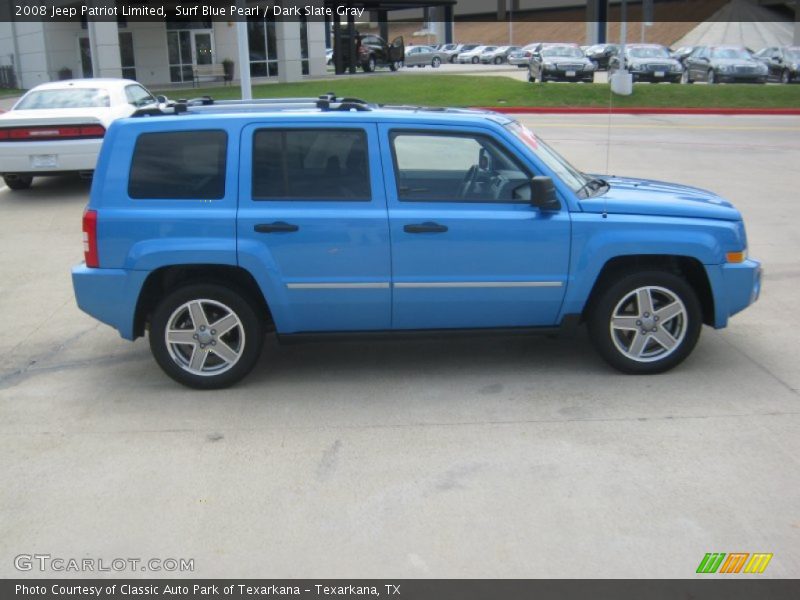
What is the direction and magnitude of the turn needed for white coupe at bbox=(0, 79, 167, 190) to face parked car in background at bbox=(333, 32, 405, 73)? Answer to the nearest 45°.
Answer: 0° — it already faces it

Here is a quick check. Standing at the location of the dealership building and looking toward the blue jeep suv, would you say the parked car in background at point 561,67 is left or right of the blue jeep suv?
left

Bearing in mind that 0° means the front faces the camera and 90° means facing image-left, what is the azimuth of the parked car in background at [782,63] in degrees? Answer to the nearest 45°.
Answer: approximately 315°

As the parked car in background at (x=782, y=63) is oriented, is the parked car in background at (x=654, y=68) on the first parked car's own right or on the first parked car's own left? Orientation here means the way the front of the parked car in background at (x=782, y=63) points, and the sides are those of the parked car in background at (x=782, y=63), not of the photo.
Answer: on the first parked car's own right

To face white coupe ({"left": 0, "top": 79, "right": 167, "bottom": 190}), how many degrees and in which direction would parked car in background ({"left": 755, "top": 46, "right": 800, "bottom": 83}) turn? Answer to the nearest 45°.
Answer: approximately 45° to its right

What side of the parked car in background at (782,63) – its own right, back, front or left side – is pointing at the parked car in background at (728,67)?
right

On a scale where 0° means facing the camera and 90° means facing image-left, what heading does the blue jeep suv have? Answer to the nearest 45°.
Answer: approximately 270°

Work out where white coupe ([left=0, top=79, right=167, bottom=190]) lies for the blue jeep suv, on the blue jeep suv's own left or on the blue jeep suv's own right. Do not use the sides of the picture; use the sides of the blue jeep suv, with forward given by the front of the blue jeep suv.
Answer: on the blue jeep suv's own left

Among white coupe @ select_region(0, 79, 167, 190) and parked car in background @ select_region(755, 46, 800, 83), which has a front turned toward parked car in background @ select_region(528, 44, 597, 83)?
the white coupe

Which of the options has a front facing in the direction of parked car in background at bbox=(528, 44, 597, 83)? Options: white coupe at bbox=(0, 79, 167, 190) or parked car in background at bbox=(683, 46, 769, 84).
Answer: the white coupe
